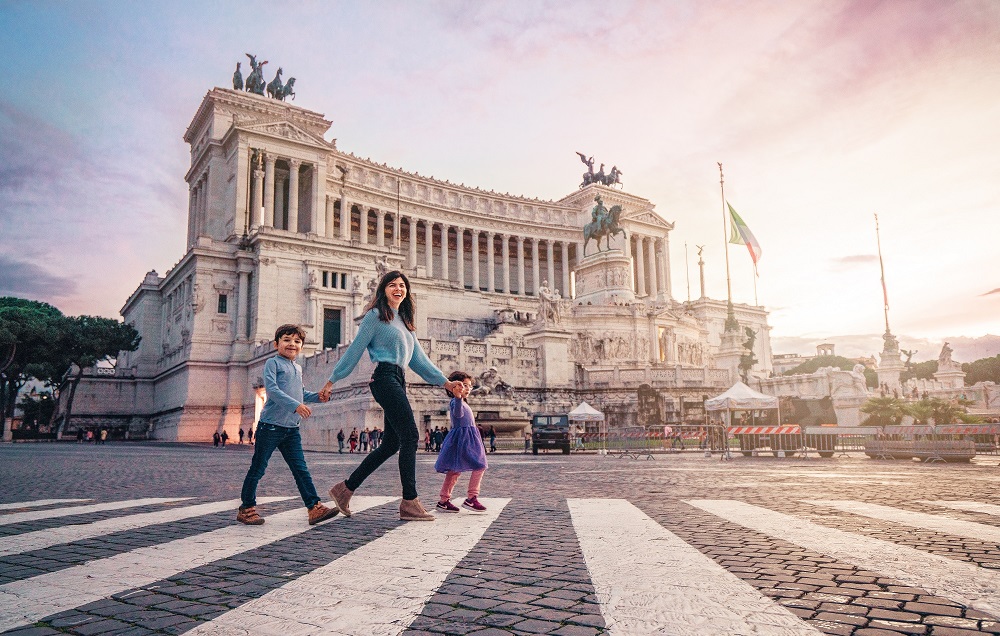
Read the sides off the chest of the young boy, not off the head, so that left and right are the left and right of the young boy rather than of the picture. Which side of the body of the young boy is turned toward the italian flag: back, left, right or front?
left

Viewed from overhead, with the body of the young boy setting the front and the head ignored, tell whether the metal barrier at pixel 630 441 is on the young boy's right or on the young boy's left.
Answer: on the young boy's left

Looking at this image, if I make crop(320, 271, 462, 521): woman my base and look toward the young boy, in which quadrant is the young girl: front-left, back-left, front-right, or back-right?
back-right

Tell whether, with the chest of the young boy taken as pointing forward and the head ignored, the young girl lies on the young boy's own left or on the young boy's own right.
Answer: on the young boy's own left

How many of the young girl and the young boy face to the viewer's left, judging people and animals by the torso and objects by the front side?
0

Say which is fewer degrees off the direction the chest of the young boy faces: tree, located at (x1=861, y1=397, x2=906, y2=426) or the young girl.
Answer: the young girl

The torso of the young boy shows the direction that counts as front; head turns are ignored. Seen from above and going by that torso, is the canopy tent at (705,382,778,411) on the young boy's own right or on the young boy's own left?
on the young boy's own left

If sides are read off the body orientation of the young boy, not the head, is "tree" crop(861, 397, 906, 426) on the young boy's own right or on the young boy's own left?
on the young boy's own left

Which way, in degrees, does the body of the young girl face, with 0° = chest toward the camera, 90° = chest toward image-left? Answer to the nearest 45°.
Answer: approximately 315°

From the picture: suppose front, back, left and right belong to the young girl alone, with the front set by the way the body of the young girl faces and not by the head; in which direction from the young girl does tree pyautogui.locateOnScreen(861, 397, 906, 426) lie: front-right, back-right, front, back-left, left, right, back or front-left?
left
